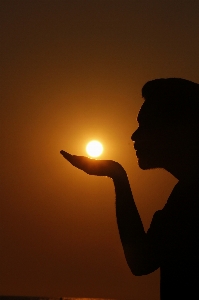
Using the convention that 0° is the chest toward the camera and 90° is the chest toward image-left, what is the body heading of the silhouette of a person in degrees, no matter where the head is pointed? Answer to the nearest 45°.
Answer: approximately 90°
